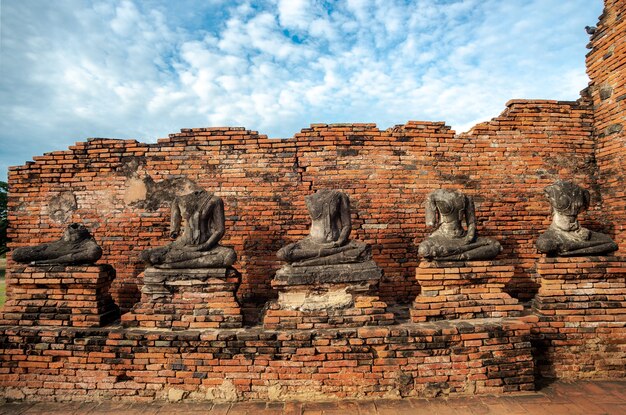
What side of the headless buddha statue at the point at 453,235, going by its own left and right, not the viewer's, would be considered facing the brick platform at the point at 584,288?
left

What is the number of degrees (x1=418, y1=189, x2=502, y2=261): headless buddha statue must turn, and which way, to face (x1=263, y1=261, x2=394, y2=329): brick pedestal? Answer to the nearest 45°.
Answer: approximately 45° to its right

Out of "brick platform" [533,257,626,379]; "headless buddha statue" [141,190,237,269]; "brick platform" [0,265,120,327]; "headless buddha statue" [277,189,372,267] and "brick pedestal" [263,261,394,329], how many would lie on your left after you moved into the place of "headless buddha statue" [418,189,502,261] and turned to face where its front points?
1

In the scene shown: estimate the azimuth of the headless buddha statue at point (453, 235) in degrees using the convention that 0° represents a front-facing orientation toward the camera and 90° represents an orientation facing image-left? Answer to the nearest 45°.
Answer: approximately 0°

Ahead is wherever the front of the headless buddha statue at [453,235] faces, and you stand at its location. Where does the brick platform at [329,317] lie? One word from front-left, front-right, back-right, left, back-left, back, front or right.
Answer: front-right

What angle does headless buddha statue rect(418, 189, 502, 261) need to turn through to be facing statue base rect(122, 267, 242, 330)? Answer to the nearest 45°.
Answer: approximately 45° to its right

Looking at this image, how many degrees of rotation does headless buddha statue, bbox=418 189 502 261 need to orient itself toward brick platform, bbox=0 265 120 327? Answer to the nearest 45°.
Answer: approximately 45° to its right

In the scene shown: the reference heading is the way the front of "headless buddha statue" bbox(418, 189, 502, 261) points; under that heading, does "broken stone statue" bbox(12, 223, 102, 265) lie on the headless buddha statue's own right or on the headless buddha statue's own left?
on the headless buddha statue's own right

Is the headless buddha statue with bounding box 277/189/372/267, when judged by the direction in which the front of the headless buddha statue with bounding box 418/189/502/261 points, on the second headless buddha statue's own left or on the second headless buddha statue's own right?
on the second headless buddha statue's own right

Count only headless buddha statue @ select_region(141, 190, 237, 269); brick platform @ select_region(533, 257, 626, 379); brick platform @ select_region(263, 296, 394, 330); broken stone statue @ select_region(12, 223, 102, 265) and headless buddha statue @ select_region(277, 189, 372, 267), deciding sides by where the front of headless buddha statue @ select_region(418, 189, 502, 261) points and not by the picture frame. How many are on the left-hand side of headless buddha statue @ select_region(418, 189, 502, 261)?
1
